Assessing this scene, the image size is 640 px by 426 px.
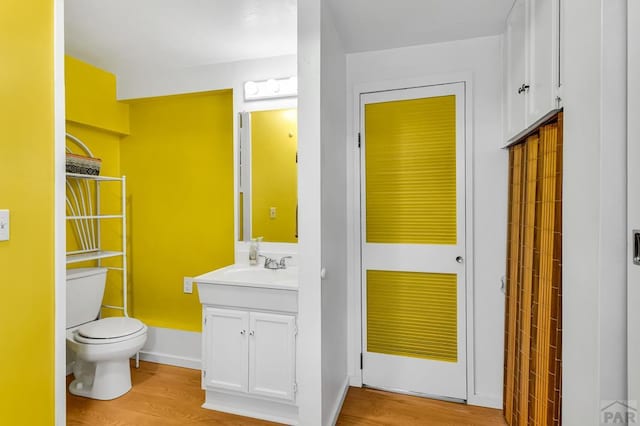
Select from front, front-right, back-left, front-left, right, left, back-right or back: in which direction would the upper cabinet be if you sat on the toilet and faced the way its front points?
front

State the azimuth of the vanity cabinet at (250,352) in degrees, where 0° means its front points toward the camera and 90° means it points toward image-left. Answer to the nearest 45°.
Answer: approximately 45°

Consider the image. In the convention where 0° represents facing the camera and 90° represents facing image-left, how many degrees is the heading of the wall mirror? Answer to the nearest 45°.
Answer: approximately 45°

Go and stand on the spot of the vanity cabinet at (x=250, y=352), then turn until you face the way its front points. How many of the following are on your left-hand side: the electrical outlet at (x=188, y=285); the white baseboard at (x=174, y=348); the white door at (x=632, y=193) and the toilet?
1

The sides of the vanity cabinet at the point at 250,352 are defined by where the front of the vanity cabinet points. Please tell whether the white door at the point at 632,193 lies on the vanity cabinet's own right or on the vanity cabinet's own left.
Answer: on the vanity cabinet's own left

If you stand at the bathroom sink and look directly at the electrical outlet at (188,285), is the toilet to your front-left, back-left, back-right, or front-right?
front-left

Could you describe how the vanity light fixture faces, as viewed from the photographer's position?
facing the viewer and to the left of the viewer

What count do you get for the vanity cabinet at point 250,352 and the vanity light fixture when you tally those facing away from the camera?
0

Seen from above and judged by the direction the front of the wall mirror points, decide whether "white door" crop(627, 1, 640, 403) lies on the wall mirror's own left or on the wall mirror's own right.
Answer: on the wall mirror's own left
